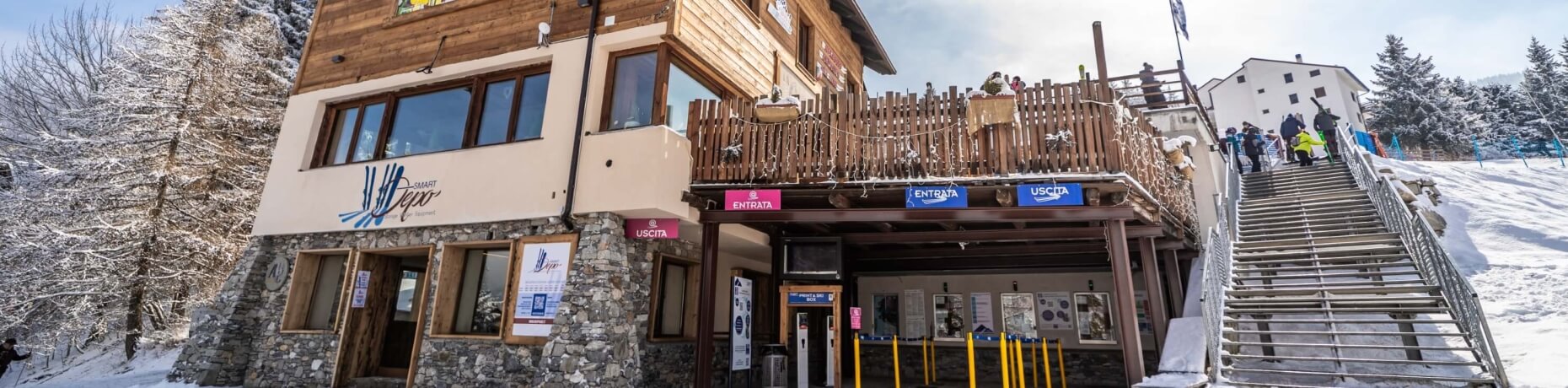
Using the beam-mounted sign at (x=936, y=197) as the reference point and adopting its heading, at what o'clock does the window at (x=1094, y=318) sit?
The window is roughly at 7 o'clock from the beam-mounted sign.

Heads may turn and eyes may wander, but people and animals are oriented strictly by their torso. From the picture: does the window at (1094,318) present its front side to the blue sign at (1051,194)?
yes

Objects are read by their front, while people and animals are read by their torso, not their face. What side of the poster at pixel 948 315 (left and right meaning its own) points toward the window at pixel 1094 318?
left

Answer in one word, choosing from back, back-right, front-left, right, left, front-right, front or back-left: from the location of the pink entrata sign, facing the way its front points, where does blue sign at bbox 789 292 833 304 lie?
back-left

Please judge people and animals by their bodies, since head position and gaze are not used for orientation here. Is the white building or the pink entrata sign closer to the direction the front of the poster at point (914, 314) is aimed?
the pink entrata sign

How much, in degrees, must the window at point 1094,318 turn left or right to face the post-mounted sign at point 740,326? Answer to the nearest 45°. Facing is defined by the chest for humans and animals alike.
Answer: approximately 45° to its right

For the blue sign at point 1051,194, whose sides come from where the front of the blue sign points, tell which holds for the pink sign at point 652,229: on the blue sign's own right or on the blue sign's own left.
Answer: on the blue sign's own right

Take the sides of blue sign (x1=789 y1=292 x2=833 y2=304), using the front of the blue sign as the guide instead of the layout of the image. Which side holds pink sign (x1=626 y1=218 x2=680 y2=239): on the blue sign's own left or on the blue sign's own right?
on the blue sign's own right

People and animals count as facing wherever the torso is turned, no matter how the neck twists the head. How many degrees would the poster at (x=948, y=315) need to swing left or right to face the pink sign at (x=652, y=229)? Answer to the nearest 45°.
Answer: approximately 45° to its right

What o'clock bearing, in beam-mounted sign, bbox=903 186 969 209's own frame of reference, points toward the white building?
The white building is roughly at 7 o'clock from the beam-mounted sign.

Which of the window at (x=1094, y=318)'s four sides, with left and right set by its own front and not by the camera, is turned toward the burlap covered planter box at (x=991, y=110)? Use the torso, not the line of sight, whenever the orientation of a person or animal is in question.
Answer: front

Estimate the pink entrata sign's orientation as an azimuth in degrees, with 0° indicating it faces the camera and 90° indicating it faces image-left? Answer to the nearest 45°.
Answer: approximately 0°

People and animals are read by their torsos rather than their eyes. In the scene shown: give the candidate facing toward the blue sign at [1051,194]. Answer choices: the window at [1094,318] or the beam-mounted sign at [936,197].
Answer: the window

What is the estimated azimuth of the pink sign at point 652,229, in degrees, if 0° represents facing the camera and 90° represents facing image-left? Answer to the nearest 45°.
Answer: approximately 0°
